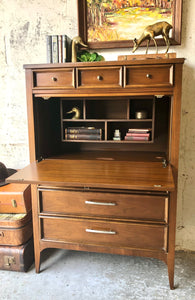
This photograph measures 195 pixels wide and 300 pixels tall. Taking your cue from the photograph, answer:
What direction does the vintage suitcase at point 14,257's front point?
toward the camera

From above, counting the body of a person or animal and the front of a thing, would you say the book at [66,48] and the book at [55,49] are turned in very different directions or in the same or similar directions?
same or similar directions

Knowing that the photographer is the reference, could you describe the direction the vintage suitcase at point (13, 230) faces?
facing the viewer

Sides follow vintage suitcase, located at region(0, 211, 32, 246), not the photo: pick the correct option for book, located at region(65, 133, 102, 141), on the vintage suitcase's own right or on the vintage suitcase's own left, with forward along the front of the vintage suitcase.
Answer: on the vintage suitcase's own left

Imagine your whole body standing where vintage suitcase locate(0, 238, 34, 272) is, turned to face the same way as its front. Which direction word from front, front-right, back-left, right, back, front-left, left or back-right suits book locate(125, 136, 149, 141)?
left

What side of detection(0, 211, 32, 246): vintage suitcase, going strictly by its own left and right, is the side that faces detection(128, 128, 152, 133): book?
left
